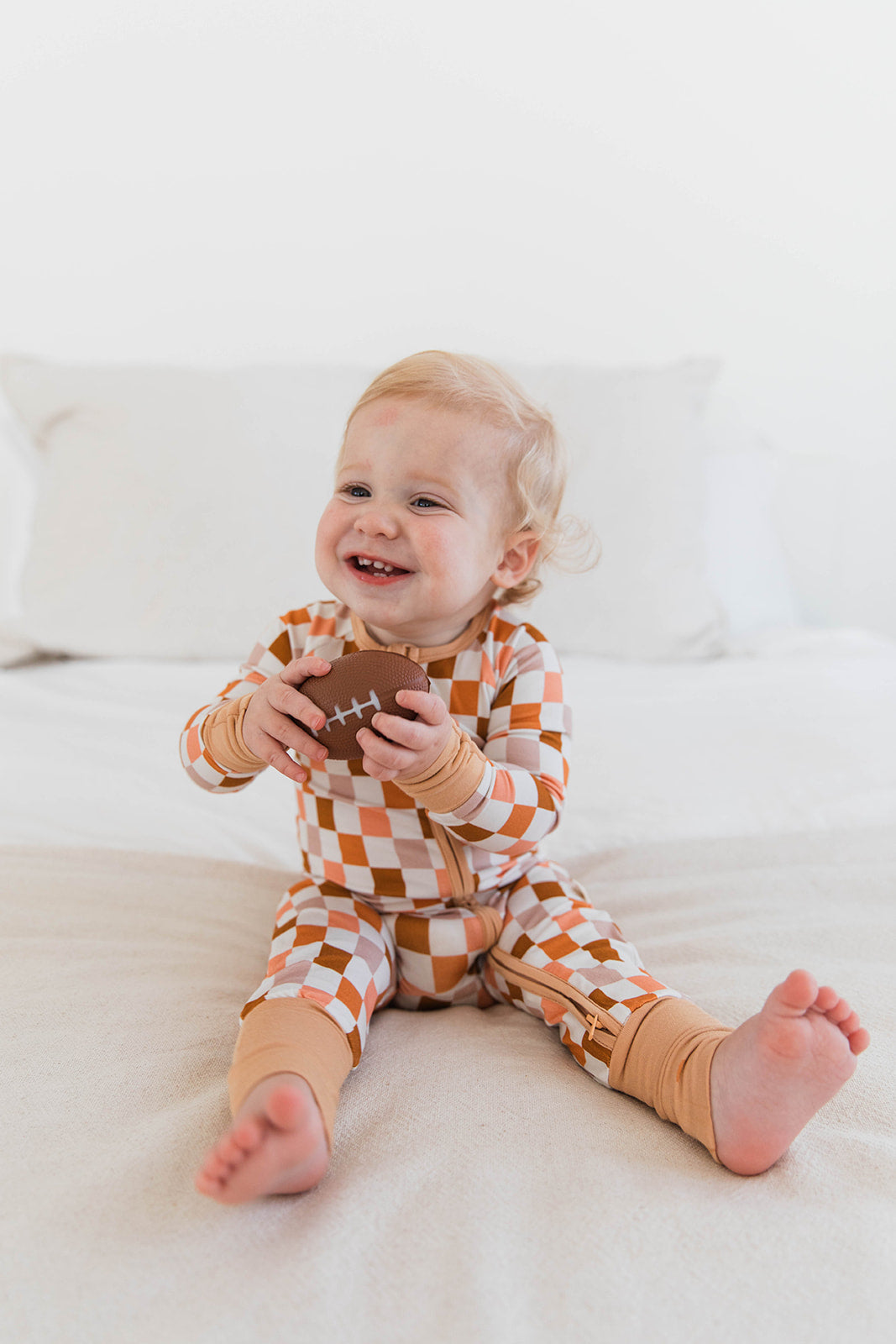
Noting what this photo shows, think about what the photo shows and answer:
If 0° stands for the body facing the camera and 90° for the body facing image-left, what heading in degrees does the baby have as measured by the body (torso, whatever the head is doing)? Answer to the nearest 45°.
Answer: approximately 0°

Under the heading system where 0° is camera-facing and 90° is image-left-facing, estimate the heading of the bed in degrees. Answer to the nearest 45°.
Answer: approximately 0°

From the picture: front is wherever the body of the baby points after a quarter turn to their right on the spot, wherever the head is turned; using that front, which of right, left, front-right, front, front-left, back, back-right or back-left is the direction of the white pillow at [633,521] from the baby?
right

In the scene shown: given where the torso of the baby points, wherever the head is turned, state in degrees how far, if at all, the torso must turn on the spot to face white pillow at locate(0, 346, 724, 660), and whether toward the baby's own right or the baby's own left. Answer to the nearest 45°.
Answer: approximately 135° to the baby's own right
